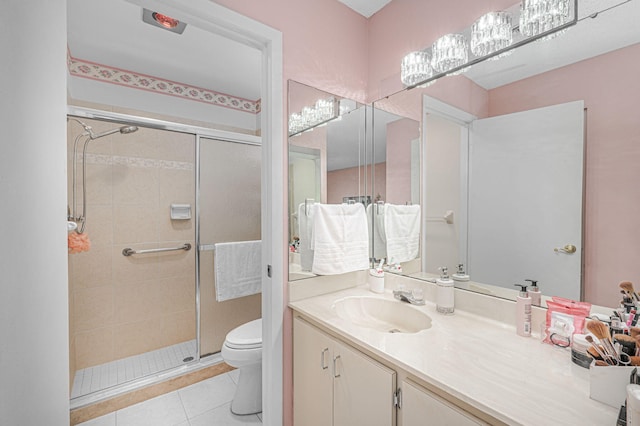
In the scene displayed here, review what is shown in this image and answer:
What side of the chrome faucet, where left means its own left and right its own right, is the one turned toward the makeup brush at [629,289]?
left

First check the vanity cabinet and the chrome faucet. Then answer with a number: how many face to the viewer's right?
0

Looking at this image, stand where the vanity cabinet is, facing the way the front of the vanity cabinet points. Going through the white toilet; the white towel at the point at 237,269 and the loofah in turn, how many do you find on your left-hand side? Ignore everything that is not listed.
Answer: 0

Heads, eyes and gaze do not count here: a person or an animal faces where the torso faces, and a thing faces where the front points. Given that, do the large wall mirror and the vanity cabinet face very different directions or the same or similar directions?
same or similar directions

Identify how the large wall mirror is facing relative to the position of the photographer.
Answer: facing the viewer and to the left of the viewer

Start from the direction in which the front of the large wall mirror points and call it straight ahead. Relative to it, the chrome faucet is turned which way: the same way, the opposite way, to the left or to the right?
the same way

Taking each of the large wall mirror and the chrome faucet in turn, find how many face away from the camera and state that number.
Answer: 0

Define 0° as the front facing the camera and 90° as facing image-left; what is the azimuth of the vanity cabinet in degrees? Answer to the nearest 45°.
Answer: approximately 45°

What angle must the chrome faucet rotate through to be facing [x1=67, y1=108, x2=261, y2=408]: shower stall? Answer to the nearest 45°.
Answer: approximately 45° to its right

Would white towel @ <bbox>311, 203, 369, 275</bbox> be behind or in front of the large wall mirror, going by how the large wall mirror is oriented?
in front

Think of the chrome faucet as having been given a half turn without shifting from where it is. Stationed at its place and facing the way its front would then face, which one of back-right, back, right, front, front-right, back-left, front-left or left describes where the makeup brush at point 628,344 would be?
right

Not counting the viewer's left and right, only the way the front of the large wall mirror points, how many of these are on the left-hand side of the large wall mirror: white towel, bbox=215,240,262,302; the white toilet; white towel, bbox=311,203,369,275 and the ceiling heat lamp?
0

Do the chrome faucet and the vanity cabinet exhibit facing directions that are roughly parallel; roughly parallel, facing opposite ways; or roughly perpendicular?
roughly parallel
